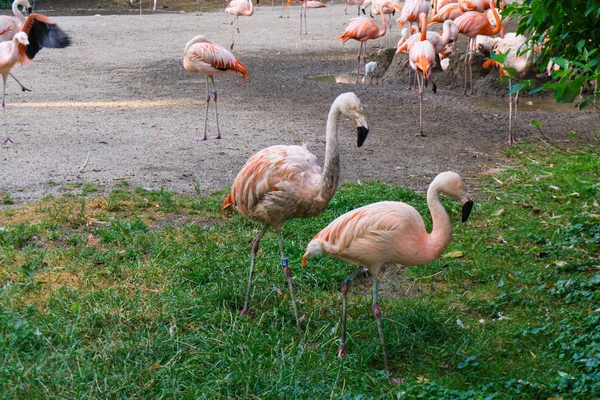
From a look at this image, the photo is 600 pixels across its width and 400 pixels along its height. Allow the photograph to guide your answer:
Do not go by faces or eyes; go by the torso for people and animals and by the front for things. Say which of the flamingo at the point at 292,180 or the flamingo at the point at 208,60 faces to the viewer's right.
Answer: the flamingo at the point at 292,180

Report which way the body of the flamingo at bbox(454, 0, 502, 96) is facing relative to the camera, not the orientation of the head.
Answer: to the viewer's right

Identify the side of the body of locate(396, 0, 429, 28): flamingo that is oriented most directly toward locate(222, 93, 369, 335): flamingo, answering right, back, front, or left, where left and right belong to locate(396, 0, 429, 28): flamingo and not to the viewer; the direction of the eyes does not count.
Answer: right

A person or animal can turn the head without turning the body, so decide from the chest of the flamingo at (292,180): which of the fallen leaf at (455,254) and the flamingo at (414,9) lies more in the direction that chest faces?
the fallen leaf

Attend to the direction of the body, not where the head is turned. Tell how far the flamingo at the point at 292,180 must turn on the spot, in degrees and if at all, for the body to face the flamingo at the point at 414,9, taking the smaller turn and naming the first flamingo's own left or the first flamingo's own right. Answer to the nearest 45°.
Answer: approximately 90° to the first flamingo's own left

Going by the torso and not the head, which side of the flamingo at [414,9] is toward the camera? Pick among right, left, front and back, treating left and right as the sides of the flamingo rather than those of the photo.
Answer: right

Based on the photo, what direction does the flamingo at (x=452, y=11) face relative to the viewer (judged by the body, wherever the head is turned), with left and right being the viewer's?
facing to the right of the viewer

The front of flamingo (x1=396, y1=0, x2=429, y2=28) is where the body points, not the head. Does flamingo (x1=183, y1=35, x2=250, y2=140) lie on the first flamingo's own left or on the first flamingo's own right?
on the first flamingo's own right

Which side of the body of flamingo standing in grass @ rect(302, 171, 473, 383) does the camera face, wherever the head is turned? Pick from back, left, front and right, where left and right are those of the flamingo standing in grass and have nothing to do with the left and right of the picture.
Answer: right

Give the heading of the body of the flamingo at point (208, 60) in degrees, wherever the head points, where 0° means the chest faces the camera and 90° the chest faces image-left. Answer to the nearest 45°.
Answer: approximately 90°

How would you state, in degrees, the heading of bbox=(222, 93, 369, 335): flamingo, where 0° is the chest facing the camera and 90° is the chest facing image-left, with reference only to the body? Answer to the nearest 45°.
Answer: approximately 270°

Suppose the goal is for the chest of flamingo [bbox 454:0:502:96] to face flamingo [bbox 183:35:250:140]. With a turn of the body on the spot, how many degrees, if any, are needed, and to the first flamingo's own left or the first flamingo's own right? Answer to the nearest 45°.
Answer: approximately 135° to the first flamingo's own right
